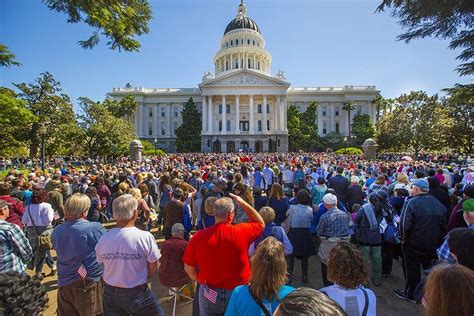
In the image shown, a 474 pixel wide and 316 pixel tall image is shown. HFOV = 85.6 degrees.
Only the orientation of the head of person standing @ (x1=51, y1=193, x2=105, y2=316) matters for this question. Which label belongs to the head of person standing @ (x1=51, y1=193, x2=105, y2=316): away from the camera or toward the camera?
away from the camera

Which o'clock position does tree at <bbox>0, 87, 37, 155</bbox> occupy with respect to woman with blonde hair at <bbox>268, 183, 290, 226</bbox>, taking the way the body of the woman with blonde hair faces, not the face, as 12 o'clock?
The tree is roughly at 10 o'clock from the woman with blonde hair.

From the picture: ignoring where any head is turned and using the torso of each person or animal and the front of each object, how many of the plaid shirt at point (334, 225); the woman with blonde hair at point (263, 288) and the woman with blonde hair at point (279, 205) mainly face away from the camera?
3

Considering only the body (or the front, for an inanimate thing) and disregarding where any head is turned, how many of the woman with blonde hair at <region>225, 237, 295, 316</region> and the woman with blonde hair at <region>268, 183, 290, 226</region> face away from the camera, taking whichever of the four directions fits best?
2

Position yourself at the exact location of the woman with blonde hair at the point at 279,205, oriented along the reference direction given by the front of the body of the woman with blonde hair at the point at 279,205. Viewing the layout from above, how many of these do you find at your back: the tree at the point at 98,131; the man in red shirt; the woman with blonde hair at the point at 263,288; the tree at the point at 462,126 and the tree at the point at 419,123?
2

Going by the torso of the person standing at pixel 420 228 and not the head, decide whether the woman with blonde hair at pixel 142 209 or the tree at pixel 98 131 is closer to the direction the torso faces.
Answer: the tree

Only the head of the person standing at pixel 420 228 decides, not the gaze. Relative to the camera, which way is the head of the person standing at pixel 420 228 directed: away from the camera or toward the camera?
away from the camera

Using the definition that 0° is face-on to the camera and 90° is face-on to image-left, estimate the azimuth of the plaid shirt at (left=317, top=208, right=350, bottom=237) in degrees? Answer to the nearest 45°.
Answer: approximately 180°

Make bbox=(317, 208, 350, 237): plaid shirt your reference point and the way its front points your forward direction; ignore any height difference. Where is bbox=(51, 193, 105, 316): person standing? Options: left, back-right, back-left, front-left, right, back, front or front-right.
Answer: back-left

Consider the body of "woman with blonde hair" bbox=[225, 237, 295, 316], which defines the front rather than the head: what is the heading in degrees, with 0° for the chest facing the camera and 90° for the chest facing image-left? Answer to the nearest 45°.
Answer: approximately 180°

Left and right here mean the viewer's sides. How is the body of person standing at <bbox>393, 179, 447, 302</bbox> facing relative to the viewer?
facing away from the viewer and to the left of the viewer

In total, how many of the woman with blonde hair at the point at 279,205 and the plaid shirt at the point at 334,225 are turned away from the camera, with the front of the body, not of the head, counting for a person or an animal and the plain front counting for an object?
2

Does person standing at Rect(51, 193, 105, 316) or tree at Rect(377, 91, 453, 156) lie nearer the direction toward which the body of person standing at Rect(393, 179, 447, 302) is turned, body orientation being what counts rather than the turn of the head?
the tree

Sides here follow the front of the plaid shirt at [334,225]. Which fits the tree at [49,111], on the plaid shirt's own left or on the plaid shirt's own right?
on the plaid shirt's own left

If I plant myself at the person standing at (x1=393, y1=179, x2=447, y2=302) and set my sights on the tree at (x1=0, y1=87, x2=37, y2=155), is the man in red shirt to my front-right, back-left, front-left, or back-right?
front-left

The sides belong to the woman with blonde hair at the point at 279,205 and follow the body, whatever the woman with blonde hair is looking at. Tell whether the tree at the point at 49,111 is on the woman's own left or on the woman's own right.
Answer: on the woman's own left
